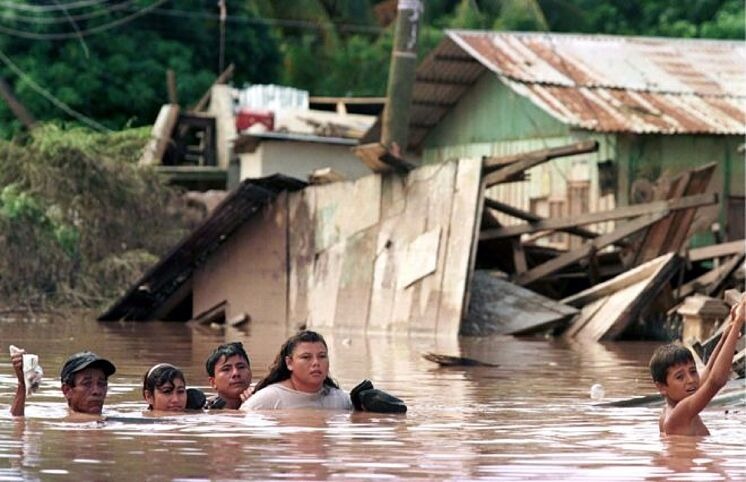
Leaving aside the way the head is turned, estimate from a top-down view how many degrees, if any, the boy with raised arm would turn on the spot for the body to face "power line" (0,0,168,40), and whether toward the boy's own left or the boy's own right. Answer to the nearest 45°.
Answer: approximately 180°

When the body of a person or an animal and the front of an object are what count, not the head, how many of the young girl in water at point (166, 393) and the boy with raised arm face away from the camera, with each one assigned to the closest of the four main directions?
0

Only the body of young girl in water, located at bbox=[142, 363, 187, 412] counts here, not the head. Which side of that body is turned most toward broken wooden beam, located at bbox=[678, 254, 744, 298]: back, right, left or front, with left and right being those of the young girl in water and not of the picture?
left

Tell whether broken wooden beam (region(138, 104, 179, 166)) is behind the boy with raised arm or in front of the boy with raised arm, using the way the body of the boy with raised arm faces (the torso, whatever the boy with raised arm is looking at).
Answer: behind

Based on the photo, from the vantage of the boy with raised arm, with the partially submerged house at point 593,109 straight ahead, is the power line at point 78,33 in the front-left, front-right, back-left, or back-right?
front-left

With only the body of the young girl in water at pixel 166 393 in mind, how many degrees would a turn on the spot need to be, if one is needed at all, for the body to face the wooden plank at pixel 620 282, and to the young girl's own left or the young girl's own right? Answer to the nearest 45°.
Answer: approximately 90° to the young girl's own left

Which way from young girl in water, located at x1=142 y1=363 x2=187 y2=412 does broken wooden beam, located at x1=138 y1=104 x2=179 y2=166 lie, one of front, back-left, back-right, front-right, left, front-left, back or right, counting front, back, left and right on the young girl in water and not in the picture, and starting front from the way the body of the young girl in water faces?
back-left

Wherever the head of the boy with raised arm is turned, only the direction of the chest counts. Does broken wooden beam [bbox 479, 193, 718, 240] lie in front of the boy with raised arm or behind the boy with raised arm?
behind

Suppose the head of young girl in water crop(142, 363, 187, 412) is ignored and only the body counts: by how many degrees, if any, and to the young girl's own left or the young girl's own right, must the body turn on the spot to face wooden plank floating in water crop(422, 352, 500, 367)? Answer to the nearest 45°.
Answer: approximately 90° to the young girl's own left

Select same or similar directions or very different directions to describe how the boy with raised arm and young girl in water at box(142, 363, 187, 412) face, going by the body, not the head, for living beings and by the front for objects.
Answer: same or similar directions

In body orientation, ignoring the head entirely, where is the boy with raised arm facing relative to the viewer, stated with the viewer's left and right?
facing the viewer and to the right of the viewer

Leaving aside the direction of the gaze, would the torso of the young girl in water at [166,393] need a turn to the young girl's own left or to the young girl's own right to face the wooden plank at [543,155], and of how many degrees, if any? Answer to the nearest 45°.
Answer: approximately 90° to the young girl's own left

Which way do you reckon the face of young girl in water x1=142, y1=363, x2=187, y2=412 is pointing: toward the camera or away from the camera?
toward the camera
